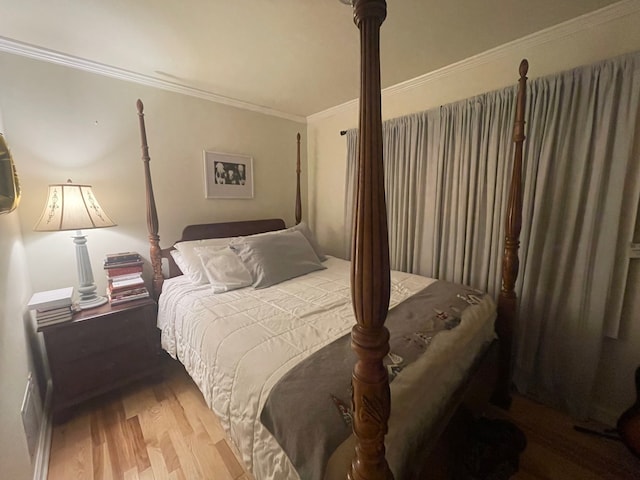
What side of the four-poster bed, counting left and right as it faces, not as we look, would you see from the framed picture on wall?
back

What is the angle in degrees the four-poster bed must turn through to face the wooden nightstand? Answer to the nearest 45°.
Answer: approximately 135° to its right

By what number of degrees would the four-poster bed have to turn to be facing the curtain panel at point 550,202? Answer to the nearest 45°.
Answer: approximately 90° to its left

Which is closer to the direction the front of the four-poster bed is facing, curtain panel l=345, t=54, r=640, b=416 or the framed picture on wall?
the curtain panel

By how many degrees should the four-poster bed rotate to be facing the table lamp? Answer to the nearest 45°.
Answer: approximately 135° to its right

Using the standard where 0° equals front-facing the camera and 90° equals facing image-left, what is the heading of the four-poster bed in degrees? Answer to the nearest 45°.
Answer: approximately 315°

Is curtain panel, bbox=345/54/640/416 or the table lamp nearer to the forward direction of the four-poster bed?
the curtain panel
